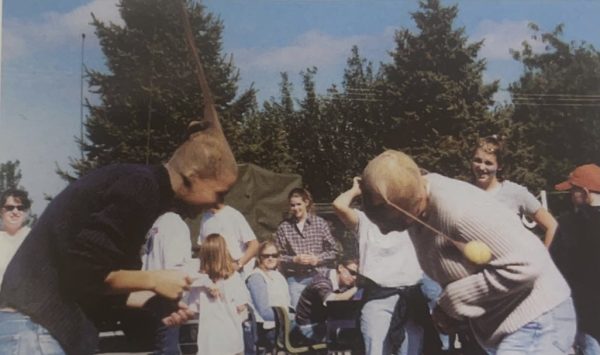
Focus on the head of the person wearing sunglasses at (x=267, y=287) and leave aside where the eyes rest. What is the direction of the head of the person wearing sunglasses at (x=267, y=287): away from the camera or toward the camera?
toward the camera

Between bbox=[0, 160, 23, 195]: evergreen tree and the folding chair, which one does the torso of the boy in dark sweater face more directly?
the folding chair

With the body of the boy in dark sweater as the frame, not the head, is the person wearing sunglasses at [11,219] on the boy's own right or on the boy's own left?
on the boy's own left

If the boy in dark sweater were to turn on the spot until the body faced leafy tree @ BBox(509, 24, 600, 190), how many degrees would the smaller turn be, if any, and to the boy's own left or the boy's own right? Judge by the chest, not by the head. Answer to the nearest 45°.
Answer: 0° — they already face it

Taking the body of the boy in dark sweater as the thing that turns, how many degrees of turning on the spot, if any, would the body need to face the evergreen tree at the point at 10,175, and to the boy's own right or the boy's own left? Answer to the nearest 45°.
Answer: approximately 90° to the boy's own left

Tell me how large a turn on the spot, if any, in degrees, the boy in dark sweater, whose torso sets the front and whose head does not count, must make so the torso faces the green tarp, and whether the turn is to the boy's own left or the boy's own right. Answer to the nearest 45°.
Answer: approximately 45° to the boy's own left

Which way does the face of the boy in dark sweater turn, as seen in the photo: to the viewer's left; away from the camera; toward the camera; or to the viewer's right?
to the viewer's right

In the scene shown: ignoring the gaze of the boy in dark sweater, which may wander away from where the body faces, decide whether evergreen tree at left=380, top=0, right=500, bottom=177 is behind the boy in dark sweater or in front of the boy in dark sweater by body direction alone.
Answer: in front

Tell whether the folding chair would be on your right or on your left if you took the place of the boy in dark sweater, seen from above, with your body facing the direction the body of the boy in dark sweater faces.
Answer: on your left

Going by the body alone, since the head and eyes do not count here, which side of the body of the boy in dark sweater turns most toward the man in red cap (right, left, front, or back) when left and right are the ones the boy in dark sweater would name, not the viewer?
front

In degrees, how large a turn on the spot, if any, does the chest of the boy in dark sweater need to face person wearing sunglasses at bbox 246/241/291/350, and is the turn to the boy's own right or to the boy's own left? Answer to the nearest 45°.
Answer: approximately 45° to the boy's own left

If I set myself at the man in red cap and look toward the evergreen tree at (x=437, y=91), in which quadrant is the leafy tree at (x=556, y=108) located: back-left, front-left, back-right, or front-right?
front-right

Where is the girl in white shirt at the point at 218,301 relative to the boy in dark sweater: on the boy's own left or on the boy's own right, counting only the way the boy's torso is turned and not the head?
on the boy's own left

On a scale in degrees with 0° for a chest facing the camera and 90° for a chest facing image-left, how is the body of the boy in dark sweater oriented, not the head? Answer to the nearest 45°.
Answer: approximately 270°

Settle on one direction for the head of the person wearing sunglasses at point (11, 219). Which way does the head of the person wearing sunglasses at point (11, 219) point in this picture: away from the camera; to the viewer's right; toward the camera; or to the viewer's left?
toward the camera

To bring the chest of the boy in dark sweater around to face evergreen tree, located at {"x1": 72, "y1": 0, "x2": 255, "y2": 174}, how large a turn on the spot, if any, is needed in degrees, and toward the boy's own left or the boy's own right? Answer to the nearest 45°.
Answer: approximately 90° to the boy's own left
